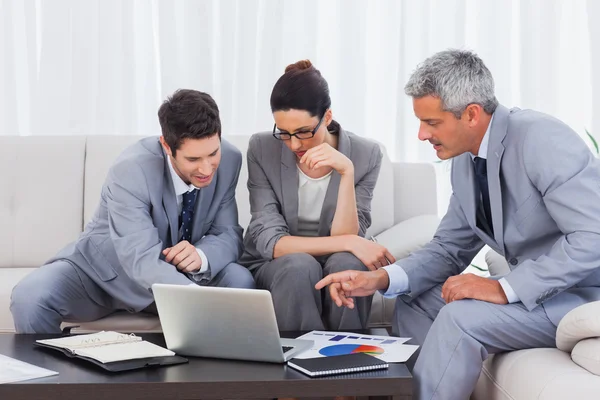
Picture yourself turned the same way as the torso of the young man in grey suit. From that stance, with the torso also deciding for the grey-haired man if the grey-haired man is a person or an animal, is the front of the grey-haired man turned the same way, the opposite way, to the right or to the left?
to the right

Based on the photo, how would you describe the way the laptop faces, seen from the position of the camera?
facing away from the viewer and to the right of the viewer

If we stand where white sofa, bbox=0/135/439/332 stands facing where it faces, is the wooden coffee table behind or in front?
in front

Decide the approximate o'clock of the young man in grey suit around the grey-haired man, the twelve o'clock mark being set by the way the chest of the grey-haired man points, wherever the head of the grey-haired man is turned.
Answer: The young man in grey suit is roughly at 2 o'clock from the grey-haired man.

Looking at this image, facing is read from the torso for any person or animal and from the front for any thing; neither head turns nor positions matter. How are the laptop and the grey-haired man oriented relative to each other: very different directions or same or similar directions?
very different directions

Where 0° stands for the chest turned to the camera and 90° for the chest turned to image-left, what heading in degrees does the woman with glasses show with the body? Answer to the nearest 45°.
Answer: approximately 0°

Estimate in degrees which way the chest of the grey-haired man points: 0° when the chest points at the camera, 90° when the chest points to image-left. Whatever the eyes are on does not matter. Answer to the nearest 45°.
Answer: approximately 45°

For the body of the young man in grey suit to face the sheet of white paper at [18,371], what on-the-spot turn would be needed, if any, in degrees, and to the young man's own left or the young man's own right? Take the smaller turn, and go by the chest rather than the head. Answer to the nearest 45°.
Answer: approximately 45° to the young man's own right

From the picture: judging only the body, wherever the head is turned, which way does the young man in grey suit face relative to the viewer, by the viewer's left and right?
facing the viewer and to the right of the viewer

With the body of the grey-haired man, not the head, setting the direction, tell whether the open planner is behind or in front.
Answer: in front

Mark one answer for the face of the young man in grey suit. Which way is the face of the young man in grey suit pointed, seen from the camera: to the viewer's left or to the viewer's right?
to the viewer's right
